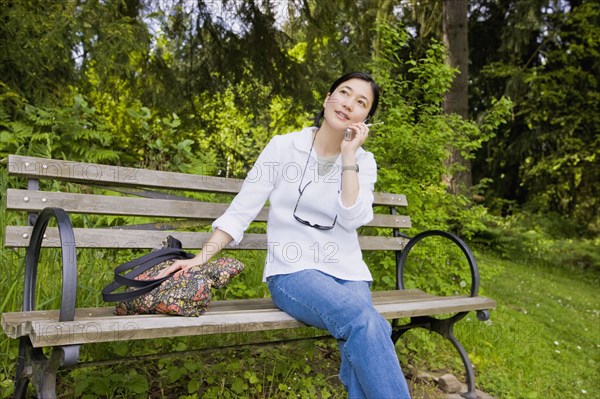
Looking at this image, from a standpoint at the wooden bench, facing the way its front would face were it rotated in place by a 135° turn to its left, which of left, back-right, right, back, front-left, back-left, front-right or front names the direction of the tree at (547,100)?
front-right

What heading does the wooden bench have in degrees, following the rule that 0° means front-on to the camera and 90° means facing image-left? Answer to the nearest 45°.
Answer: approximately 315°
